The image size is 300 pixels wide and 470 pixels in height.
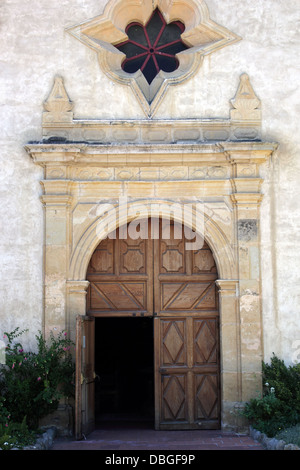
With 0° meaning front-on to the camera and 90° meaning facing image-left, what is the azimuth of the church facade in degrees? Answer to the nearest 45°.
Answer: approximately 0°

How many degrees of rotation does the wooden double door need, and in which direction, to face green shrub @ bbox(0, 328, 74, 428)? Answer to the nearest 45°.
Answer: approximately 45° to its right

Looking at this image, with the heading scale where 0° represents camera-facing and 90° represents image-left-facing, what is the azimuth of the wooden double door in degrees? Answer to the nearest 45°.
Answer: approximately 0°
